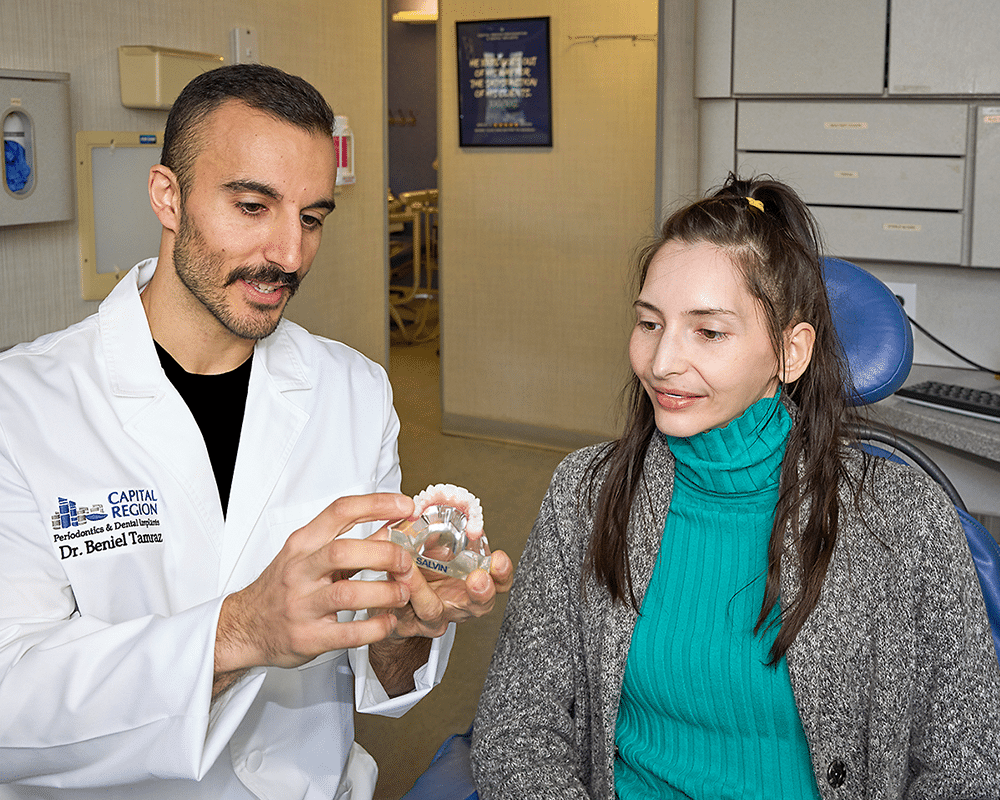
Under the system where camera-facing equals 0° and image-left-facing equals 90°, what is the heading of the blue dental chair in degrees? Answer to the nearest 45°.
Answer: approximately 45°

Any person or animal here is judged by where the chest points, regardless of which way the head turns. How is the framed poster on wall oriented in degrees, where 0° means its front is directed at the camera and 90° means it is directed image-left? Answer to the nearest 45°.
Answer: approximately 0°

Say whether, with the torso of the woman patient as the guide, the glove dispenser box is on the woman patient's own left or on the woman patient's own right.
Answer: on the woman patient's own right

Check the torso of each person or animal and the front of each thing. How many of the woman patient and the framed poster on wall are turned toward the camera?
2

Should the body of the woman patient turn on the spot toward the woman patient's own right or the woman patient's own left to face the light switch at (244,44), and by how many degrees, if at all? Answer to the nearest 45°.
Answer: approximately 135° to the woman patient's own right

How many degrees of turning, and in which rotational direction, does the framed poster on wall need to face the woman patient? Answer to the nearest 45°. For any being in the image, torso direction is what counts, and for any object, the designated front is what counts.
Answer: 0° — it already faces them

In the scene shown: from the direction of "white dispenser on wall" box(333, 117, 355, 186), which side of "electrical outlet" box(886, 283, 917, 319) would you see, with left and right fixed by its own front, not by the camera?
right

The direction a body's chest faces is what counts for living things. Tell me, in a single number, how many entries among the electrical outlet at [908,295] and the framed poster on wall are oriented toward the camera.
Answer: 2

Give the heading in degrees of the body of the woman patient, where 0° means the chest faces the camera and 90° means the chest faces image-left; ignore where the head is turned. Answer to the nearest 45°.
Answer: approximately 0°

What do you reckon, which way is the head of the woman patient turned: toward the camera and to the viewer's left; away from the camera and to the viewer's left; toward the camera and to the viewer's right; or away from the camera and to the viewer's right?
toward the camera and to the viewer's left

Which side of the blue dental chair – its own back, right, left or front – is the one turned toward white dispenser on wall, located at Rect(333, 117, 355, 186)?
right
